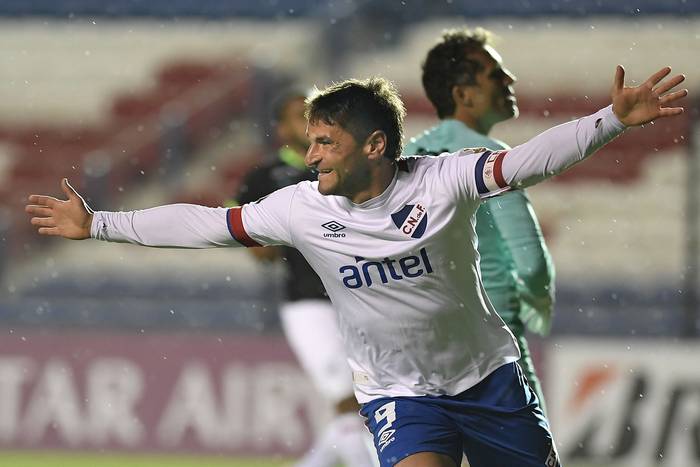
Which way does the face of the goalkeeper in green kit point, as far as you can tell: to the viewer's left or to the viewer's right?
to the viewer's right

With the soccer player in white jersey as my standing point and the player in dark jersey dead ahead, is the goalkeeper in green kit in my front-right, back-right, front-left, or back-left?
front-right

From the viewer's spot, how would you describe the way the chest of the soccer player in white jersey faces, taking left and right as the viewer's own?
facing the viewer and to the left of the viewer

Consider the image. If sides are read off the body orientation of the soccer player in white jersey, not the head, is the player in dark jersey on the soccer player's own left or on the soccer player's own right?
on the soccer player's own right

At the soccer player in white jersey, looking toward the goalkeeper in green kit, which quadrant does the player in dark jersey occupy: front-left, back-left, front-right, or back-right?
front-left

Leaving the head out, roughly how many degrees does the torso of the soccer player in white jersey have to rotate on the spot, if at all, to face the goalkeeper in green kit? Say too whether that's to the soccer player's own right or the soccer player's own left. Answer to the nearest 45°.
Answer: approximately 180°
